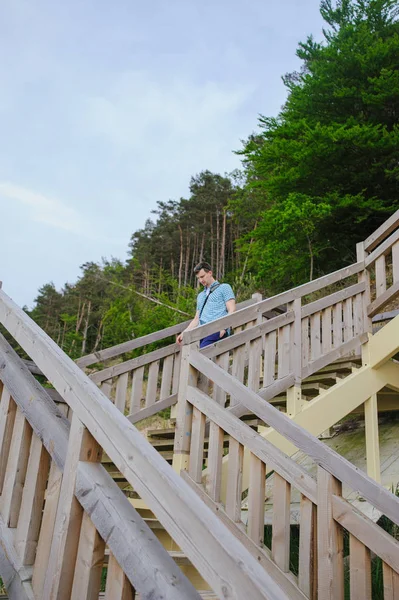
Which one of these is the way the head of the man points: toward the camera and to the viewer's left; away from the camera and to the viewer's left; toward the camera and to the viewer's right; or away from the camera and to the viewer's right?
toward the camera and to the viewer's left

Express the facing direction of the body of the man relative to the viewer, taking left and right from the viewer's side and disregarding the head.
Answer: facing the viewer and to the left of the viewer
